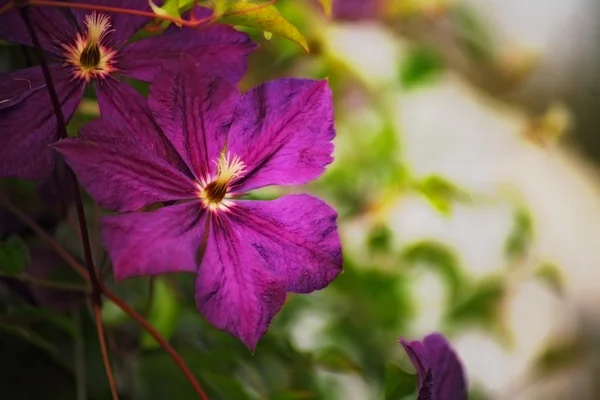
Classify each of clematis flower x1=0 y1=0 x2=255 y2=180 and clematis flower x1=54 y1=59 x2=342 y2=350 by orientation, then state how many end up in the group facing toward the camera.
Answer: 2

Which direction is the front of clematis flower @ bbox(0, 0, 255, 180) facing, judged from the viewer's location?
facing the viewer

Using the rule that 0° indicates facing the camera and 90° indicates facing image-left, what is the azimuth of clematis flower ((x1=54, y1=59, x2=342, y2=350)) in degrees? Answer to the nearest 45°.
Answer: approximately 0°

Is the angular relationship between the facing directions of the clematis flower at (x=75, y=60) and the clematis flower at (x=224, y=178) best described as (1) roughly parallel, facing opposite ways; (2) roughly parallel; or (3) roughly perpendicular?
roughly parallel
